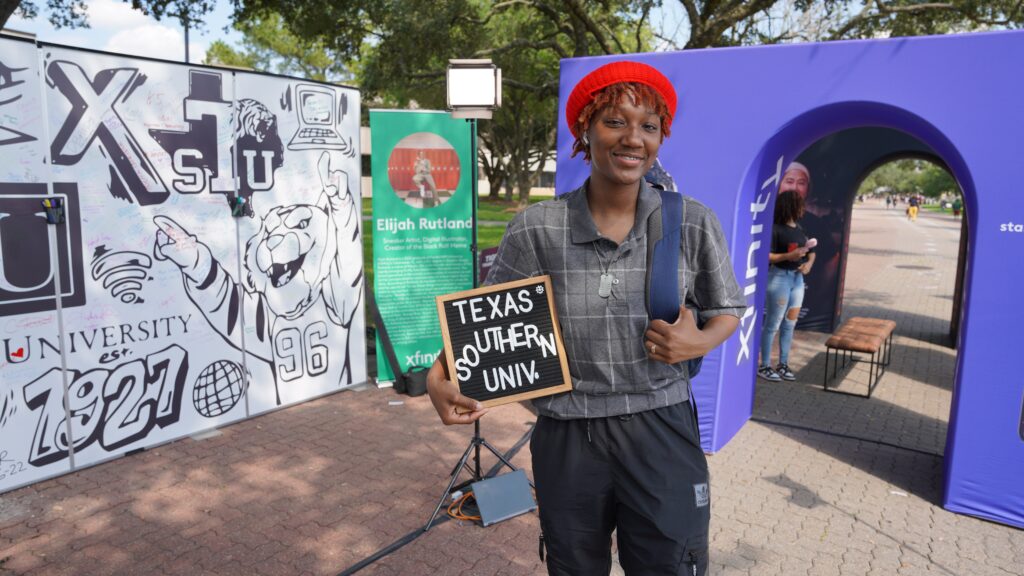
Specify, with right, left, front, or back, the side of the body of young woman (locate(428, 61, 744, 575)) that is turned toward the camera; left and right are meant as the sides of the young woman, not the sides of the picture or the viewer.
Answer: front

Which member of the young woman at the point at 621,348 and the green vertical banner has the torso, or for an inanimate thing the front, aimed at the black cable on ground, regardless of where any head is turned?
the green vertical banner

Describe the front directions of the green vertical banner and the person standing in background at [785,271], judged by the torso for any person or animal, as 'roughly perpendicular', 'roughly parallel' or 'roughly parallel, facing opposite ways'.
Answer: roughly parallel

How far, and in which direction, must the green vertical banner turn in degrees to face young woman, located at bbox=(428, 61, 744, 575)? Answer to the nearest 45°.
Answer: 0° — it already faces them

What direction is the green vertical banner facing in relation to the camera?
toward the camera

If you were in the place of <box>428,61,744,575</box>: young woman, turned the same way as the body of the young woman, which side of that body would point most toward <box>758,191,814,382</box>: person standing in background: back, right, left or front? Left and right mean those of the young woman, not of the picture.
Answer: back

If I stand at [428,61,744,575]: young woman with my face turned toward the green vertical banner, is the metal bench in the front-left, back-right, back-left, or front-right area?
front-right

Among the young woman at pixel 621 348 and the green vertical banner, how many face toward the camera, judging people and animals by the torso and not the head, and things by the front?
2

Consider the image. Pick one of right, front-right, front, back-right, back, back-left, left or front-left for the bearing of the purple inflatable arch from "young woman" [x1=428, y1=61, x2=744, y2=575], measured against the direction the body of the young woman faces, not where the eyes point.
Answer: back-left

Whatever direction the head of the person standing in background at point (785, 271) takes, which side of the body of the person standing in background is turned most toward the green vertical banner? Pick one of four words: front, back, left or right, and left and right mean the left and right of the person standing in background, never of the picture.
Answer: right

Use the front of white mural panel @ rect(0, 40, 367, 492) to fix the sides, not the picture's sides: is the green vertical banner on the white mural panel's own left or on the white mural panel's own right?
on the white mural panel's own left

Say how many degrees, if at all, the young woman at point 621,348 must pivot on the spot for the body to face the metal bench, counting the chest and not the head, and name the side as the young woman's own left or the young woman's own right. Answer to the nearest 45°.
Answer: approximately 135° to the young woman's own left

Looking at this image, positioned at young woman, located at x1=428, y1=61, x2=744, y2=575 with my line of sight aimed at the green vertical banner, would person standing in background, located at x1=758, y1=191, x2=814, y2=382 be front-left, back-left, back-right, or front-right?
front-right

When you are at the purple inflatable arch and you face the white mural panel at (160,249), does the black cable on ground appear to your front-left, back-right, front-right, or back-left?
front-left

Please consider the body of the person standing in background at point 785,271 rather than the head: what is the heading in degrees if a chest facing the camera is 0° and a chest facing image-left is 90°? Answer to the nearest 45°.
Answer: approximately 315°

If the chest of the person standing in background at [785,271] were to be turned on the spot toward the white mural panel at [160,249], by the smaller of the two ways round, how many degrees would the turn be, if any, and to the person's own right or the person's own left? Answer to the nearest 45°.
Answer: approximately 90° to the person's own right

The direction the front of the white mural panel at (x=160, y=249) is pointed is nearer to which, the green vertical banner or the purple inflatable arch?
the purple inflatable arch
